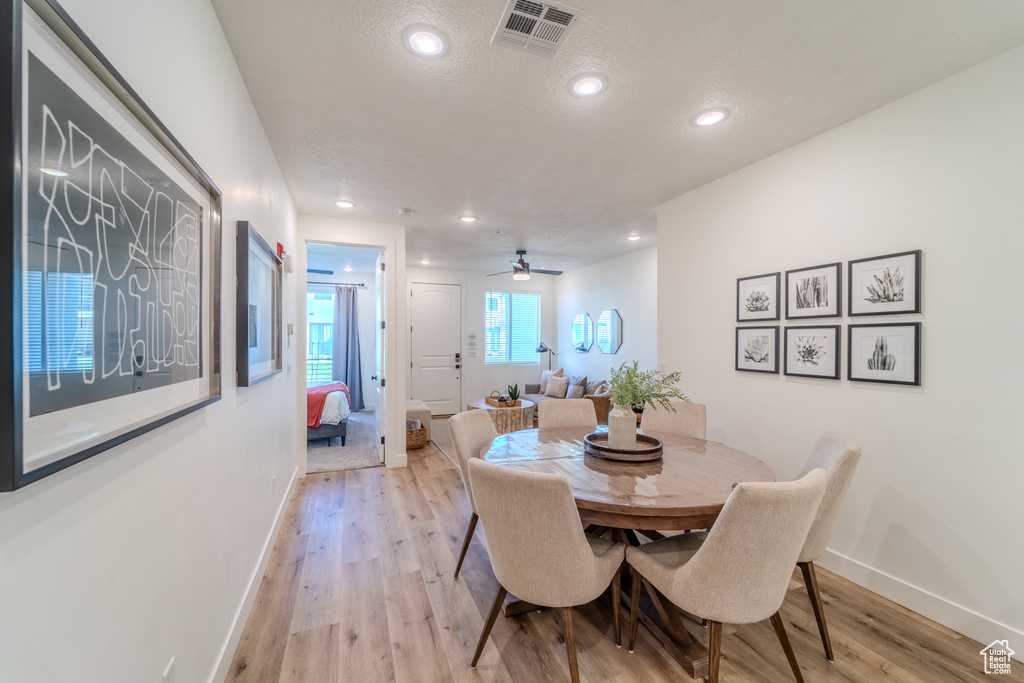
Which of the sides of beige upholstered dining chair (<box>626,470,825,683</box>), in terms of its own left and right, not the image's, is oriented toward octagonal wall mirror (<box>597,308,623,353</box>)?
front

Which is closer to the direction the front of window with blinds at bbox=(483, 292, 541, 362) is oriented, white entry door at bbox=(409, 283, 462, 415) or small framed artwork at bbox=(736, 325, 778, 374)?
the small framed artwork

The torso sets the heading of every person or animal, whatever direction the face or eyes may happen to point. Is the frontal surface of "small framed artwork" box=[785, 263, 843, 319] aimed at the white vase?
yes

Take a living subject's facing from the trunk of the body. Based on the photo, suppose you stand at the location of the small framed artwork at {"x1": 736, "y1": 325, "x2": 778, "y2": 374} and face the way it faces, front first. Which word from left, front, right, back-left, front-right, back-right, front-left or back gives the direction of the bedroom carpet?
front-right

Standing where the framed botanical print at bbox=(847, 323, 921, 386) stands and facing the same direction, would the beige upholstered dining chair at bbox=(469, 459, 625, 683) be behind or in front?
in front

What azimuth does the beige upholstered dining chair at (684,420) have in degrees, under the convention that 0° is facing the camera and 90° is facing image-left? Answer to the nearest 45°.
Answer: approximately 45°

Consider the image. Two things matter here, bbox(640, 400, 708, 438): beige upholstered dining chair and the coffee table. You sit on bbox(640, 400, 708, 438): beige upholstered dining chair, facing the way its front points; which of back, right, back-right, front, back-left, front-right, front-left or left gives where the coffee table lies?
right

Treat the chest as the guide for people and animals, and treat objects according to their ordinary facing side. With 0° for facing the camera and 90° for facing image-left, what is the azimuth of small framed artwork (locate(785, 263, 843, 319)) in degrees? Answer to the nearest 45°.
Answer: approximately 45°

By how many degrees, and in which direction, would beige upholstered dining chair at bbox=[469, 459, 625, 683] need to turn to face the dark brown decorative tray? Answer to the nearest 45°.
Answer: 0° — it already faces it

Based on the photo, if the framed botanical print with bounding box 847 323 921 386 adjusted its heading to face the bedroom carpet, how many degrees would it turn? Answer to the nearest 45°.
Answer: approximately 45° to its right

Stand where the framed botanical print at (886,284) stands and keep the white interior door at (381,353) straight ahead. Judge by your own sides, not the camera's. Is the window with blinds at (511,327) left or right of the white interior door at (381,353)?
right

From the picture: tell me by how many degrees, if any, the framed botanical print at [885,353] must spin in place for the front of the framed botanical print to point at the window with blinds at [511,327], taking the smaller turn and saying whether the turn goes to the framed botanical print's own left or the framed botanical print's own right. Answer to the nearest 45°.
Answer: approximately 90° to the framed botanical print's own right

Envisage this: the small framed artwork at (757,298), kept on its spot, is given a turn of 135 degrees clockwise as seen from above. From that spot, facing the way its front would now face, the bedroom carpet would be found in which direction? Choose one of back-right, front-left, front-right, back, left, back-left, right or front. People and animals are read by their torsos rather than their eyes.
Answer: left

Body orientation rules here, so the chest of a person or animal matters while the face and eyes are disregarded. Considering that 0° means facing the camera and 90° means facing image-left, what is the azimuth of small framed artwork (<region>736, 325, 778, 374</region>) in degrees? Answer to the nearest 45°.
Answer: approximately 45°

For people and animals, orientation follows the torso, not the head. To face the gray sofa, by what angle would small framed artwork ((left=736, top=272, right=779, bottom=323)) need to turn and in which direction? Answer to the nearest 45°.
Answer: approximately 90° to its right
